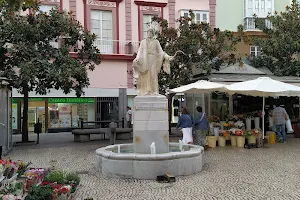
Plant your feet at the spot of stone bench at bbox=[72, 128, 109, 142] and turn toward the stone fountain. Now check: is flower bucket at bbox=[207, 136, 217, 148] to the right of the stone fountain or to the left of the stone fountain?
left

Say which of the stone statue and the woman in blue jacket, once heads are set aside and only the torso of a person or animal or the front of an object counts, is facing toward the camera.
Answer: the stone statue

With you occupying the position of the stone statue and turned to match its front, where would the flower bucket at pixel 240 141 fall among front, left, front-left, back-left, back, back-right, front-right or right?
back-left

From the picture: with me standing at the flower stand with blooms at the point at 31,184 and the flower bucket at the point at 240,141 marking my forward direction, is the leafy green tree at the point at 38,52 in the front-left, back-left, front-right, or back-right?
front-left

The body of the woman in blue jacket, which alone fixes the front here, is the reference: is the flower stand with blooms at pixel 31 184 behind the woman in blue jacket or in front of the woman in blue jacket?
behind

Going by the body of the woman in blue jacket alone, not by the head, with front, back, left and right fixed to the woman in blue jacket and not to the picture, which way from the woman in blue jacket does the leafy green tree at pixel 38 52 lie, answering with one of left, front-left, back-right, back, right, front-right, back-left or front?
left

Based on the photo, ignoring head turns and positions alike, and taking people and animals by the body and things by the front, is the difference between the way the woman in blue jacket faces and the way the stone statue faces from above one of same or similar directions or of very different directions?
very different directions

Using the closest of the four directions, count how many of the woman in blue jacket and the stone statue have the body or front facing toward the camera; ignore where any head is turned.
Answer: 1

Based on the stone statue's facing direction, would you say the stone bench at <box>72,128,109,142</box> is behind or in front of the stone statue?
behind

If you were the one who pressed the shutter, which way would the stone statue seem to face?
facing the viewer

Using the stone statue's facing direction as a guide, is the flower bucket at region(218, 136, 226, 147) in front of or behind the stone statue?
behind
